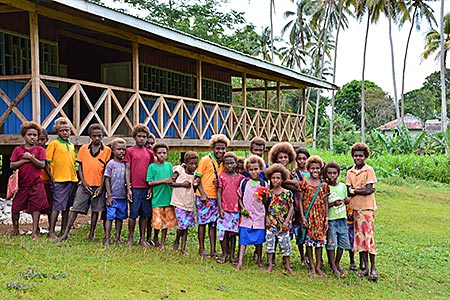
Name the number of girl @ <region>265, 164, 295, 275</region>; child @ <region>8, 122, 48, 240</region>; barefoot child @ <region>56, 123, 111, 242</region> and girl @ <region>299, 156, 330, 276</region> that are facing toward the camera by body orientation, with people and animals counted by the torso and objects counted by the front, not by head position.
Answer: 4

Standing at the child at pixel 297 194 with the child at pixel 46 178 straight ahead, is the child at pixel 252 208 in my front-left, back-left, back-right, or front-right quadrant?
front-left

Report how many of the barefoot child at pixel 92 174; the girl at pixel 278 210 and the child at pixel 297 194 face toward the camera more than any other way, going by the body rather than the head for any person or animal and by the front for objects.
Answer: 3

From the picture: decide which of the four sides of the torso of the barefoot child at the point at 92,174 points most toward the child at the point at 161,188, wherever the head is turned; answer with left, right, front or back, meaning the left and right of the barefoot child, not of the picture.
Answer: left

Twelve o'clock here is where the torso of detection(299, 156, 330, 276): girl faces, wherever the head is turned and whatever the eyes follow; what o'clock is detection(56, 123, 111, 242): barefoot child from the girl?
The barefoot child is roughly at 3 o'clock from the girl.

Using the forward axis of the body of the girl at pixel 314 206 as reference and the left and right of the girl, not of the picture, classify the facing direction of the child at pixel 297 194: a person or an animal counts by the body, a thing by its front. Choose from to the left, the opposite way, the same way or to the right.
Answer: the same way

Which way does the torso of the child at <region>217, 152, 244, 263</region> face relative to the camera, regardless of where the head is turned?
toward the camera

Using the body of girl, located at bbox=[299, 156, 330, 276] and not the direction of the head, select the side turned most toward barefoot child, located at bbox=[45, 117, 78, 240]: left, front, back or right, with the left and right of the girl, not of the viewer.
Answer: right

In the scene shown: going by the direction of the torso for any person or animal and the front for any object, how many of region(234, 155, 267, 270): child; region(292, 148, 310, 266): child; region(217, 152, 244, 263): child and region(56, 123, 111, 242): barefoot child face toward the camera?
4

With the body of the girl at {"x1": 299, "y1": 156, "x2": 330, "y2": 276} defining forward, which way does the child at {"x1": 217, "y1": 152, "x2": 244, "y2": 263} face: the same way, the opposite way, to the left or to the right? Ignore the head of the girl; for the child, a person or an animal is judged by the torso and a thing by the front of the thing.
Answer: the same way

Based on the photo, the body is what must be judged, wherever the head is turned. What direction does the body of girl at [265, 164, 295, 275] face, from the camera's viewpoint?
toward the camera

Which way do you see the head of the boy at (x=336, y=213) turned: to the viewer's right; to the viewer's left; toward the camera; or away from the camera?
toward the camera

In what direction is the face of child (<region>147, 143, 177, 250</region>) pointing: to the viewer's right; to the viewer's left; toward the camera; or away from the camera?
toward the camera

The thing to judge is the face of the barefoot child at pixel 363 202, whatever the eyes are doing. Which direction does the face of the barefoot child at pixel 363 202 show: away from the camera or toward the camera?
toward the camera

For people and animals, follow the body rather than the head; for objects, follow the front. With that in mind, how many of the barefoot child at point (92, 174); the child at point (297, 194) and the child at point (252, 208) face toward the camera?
3

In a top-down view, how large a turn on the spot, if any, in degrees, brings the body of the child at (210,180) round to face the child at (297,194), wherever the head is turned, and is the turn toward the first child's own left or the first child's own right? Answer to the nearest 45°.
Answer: approximately 45° to the first child's own left
